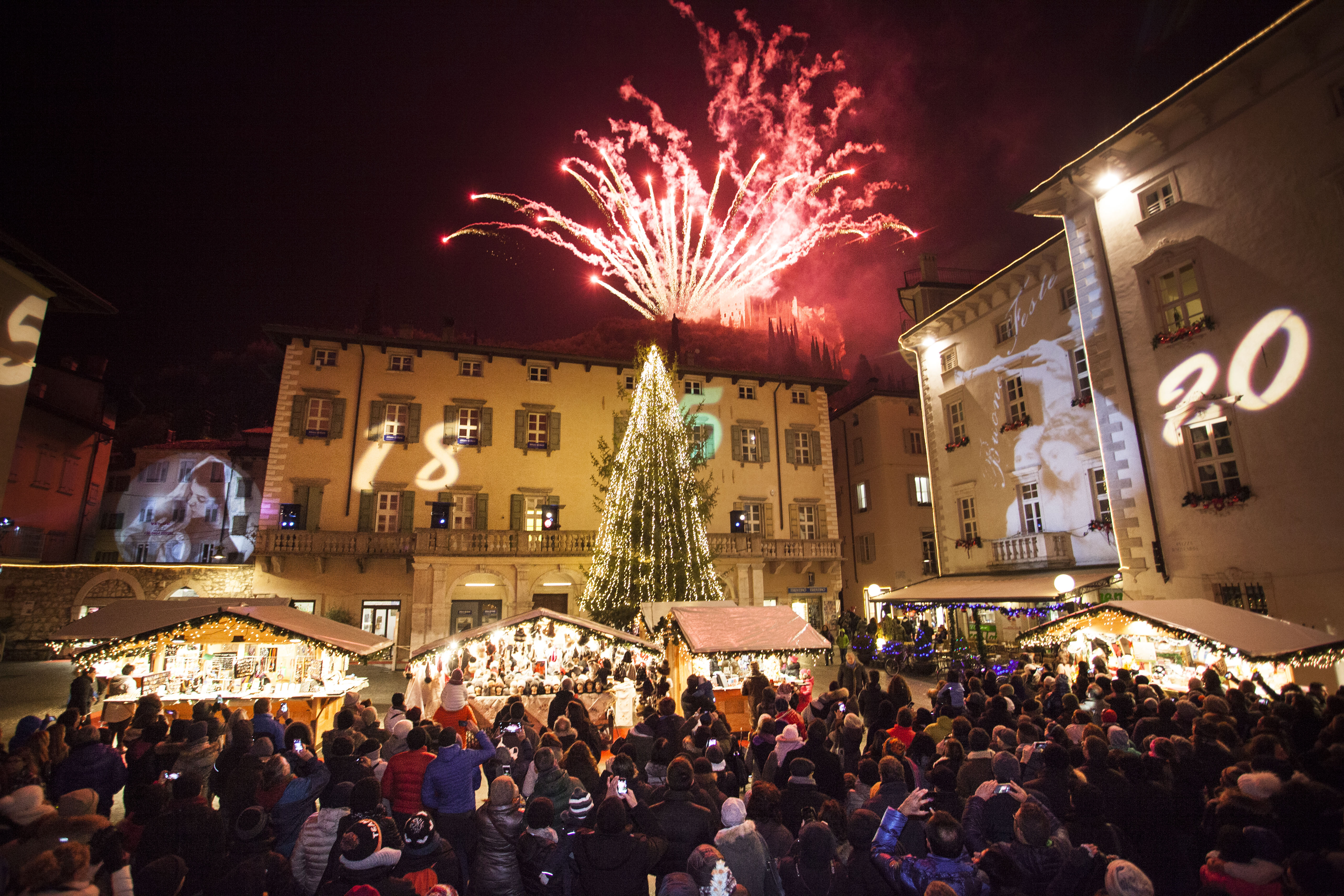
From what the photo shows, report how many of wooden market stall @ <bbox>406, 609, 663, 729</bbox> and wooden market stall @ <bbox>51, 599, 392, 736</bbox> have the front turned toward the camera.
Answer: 2

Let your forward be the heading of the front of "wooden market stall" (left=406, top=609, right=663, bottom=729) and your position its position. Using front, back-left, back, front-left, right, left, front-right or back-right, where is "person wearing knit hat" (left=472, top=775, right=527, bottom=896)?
front

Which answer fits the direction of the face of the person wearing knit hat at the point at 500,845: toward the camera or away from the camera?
away from the camera

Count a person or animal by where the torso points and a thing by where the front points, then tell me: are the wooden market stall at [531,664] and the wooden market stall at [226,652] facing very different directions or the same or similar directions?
same or similar directions

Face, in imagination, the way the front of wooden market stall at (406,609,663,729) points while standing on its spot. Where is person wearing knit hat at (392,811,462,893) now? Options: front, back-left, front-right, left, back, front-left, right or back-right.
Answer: front

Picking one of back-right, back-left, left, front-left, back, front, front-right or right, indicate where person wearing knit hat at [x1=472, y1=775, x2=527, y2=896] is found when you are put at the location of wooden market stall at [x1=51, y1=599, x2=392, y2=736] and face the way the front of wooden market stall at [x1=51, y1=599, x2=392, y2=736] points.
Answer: front

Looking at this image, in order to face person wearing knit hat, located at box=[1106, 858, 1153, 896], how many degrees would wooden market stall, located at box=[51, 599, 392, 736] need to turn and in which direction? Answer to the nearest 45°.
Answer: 0° — it already faces them

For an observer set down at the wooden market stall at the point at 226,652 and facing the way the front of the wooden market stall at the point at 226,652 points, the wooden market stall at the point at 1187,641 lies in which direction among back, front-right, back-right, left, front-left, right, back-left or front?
front-left

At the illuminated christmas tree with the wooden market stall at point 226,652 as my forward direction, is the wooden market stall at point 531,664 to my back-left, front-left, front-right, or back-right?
front-left

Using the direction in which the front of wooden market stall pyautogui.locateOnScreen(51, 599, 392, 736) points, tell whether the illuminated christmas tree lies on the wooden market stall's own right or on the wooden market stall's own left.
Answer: on the wooden market stall's own left

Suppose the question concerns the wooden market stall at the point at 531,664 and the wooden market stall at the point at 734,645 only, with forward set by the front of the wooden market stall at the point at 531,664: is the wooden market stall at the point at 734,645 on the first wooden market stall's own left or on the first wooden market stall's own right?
on the first wooden market stall's own left

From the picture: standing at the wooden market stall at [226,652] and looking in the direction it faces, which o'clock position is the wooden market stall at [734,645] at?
the wooden market stall at [734,645] is roughly at 10 o'clock from the wooden market stall at [226,652].

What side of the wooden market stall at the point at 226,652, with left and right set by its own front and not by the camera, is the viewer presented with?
front
